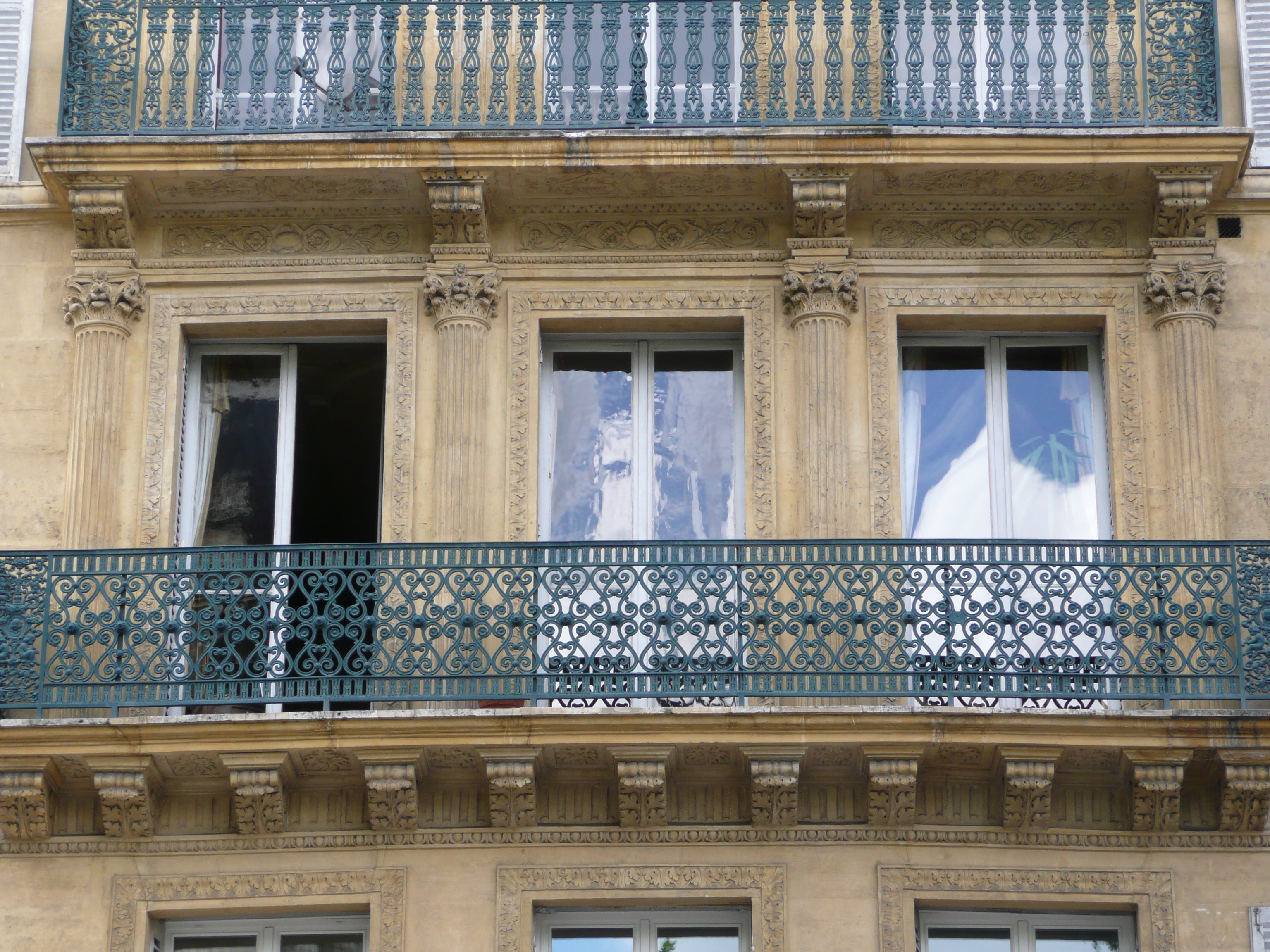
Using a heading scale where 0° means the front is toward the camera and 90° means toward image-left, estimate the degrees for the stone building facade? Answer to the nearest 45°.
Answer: approximately 0°
